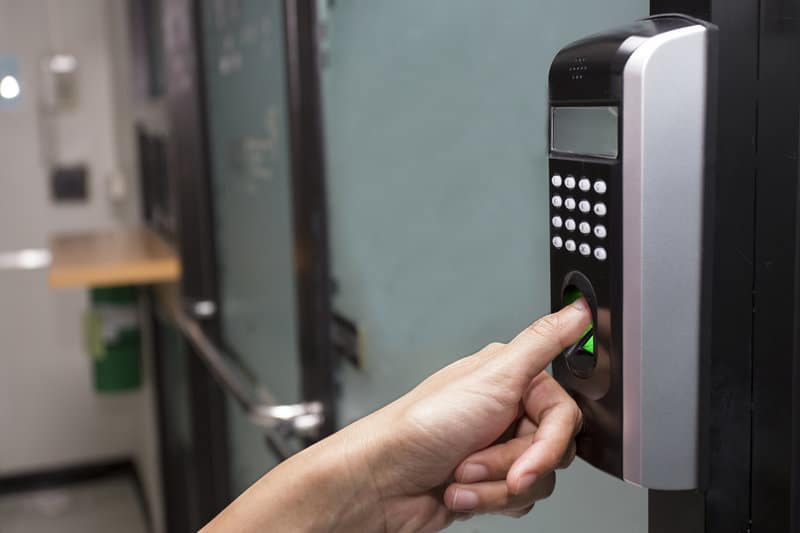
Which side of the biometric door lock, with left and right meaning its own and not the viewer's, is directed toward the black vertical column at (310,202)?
right

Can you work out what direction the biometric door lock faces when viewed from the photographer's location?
facing the viewer and to the left of the viewer

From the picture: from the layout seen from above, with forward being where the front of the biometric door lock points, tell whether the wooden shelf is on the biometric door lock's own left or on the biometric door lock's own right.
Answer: on the biometric door lock's own right

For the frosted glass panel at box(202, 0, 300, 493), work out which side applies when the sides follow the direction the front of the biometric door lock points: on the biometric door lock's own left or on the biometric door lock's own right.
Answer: on the biometric door lock's own right

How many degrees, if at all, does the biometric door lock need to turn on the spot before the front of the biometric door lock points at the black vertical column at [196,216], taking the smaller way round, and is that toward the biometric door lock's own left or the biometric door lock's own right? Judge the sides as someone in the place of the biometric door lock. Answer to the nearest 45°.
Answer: approximately 90° to the biometric door lock's own right
